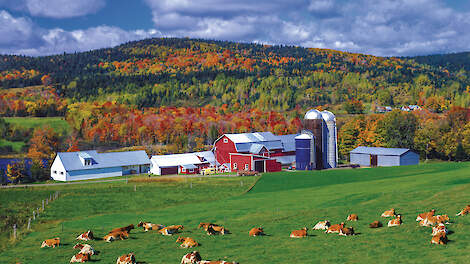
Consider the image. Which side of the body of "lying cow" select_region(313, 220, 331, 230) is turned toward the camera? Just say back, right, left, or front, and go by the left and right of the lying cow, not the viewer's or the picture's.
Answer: right

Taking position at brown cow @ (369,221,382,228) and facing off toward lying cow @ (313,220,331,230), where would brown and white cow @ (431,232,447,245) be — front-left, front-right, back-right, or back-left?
back-left

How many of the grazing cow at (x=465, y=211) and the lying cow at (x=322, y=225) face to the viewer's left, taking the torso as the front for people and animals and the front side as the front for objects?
1

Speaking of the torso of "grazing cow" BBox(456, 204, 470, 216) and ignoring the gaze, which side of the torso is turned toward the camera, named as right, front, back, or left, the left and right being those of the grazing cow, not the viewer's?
left
